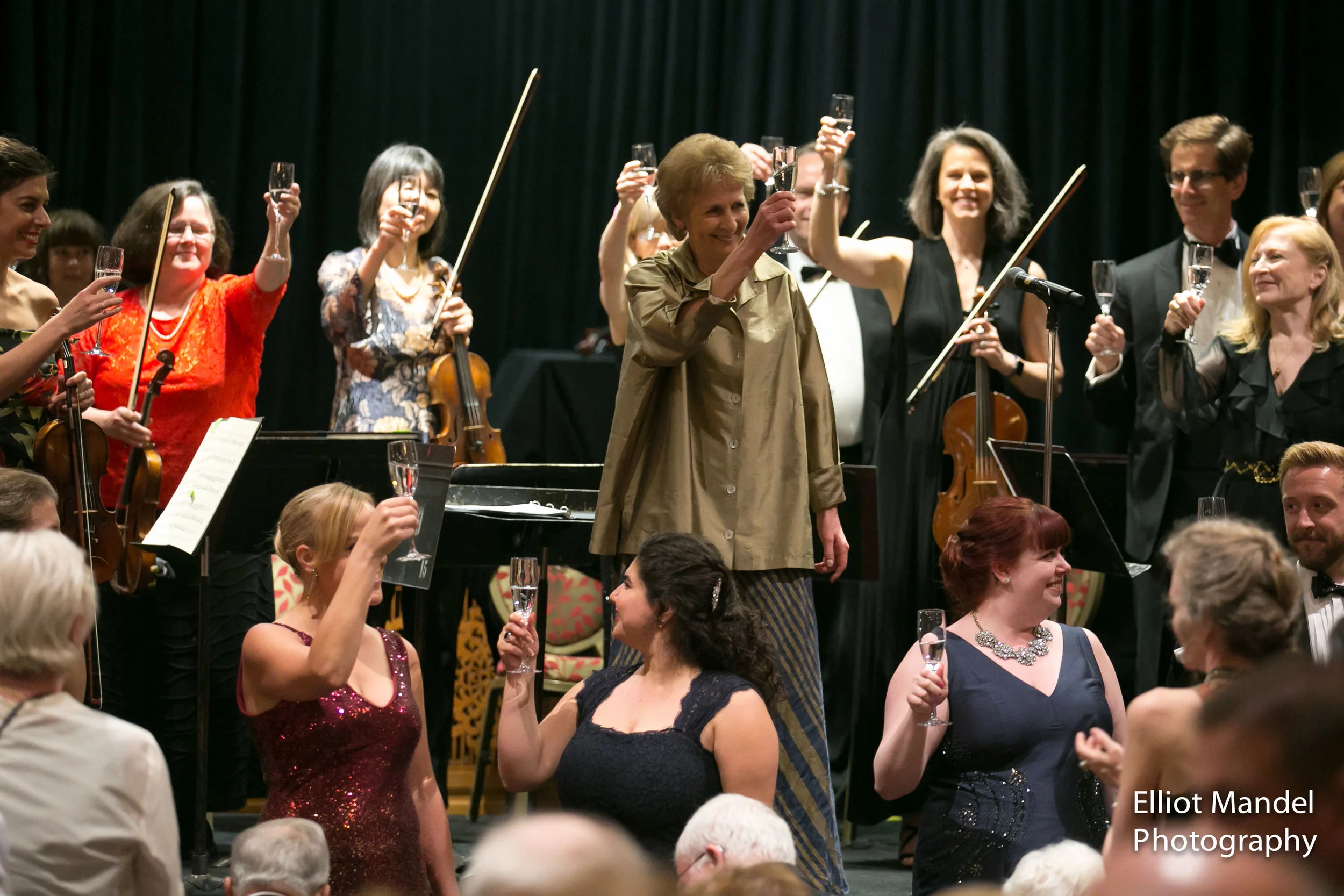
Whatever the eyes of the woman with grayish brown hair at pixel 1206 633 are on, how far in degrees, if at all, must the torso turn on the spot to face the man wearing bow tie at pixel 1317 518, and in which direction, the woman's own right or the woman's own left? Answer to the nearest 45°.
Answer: approximately 45° to the woman's own right

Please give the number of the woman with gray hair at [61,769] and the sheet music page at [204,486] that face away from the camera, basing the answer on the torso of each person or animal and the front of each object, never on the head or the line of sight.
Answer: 1

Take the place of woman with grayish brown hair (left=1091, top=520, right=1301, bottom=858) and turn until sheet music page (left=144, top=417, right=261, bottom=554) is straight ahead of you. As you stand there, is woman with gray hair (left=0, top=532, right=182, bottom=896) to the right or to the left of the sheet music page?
left

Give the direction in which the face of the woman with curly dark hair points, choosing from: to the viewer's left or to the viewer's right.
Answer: to the viewer's left

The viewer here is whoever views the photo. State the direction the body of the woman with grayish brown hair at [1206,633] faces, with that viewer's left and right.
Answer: facing away from the viewer and to the left of the viewer

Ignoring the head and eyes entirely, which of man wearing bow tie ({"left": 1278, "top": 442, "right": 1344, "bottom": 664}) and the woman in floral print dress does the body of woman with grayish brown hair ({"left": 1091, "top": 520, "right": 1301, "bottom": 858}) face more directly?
the woman in floral print dress

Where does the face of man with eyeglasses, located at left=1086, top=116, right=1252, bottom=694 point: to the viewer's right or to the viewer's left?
to the viewer's left

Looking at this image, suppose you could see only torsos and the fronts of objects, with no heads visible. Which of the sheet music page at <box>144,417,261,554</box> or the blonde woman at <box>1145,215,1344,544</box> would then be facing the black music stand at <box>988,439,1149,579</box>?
the blonde woman

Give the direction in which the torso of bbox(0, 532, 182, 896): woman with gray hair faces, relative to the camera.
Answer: away from the camera
